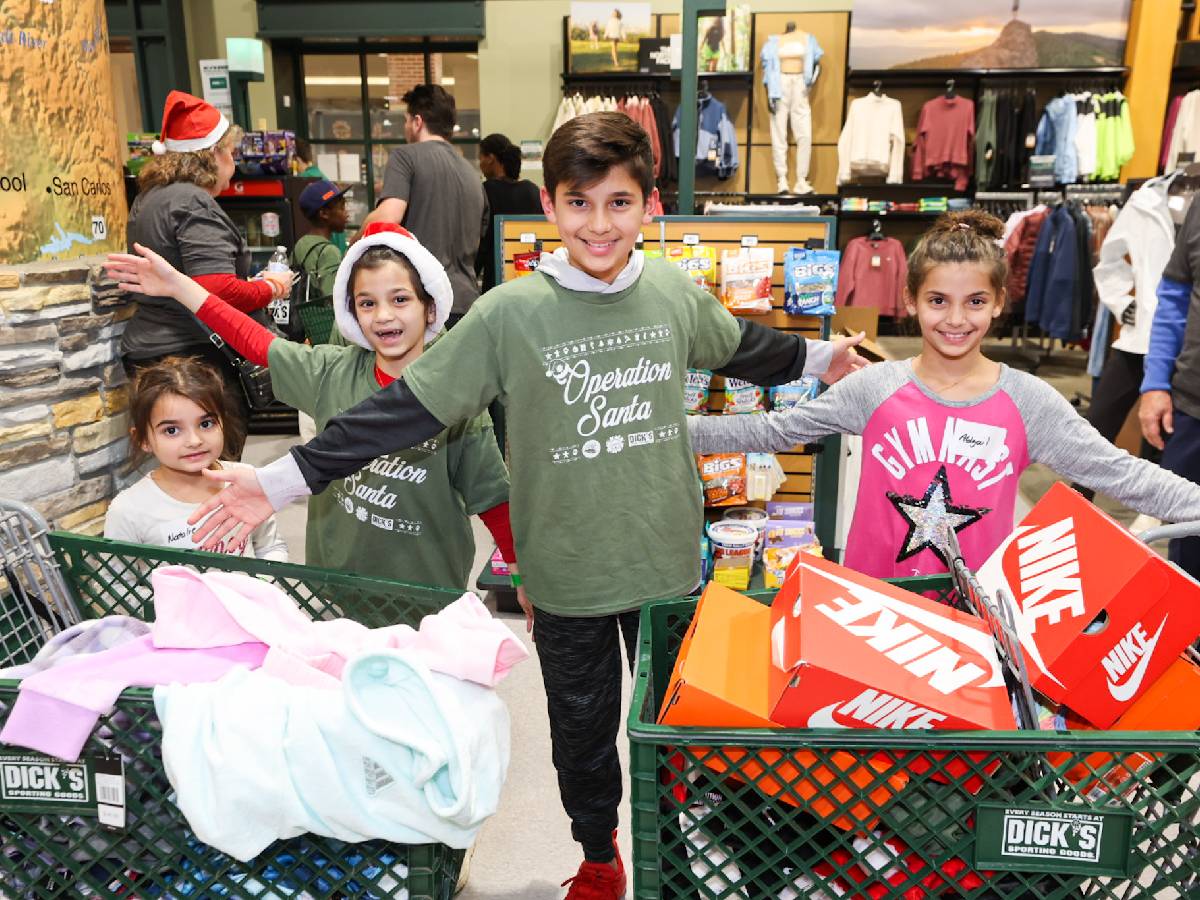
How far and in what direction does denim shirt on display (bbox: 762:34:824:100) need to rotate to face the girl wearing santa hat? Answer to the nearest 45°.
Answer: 0° — it already faces them

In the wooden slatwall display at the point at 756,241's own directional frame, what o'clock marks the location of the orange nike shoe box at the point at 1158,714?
The orange nike shoe box is roughly at 12 o'clock from the wooden slatwall display.

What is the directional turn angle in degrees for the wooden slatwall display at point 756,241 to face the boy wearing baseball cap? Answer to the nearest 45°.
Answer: approximately 135° to its right

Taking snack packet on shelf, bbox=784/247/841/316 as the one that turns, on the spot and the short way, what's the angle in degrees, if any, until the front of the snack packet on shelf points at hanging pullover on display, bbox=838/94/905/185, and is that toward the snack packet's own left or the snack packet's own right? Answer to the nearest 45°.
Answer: approximately 180°

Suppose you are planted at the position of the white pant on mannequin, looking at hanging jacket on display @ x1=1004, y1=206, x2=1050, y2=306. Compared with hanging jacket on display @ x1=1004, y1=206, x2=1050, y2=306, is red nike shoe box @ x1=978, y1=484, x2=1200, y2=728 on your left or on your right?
right
